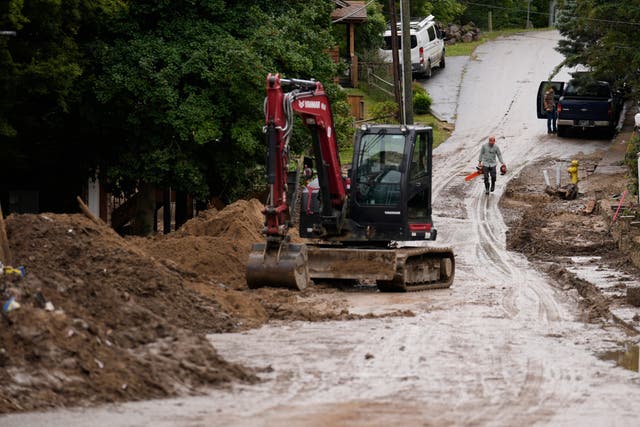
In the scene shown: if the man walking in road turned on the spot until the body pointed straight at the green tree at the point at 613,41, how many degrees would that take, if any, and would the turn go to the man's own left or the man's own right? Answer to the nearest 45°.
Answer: approximately 135° to the man's own left

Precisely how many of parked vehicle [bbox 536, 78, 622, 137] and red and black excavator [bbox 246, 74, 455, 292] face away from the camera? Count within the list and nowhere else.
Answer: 1

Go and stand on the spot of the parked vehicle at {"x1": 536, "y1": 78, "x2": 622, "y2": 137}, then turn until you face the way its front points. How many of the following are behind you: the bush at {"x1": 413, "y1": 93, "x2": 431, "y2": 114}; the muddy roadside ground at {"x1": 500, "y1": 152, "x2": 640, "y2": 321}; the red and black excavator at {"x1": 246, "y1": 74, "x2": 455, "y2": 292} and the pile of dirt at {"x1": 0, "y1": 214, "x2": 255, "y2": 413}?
3

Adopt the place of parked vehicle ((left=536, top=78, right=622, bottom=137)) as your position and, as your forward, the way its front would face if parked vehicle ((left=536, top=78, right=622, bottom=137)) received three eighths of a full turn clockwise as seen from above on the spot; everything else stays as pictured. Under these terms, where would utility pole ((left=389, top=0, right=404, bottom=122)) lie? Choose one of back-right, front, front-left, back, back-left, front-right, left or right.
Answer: right

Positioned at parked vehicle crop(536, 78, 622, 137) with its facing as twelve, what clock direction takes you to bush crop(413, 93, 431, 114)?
The bush is roughly at 10 o'clock from the parked vehicle.

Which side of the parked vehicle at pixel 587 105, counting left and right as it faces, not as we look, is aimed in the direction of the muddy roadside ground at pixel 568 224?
back

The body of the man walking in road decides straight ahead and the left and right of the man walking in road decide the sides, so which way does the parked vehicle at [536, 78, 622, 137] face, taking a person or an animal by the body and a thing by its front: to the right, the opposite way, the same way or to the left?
the opposite way

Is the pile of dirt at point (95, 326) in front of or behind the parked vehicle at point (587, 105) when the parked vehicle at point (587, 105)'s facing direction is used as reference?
behind

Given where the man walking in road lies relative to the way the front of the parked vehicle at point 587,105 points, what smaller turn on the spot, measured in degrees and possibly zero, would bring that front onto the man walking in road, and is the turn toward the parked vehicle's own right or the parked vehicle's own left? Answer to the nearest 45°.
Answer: approximately 180°

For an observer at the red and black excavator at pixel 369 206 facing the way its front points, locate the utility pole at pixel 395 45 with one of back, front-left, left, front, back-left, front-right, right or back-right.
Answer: back-right

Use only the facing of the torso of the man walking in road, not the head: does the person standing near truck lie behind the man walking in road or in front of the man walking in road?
behind

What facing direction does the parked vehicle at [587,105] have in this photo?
away from the camera
